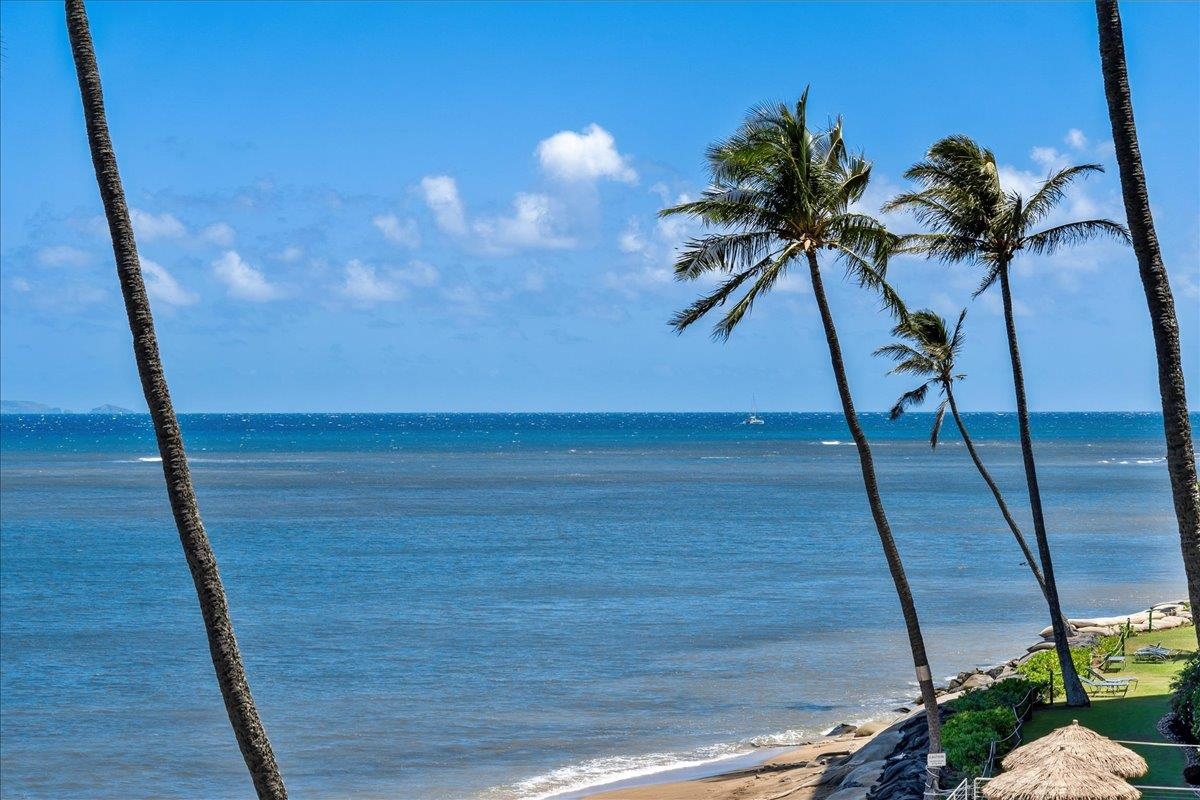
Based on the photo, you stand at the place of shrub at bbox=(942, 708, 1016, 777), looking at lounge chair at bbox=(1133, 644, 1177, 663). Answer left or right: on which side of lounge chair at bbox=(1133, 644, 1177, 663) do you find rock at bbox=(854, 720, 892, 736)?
left

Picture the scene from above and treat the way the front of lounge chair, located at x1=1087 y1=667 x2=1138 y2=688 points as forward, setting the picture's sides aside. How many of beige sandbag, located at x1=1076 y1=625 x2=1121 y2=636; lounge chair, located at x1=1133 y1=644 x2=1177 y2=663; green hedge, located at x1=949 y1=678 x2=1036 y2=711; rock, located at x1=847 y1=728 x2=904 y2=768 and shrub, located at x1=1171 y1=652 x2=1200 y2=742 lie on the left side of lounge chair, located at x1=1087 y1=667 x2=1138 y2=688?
2
